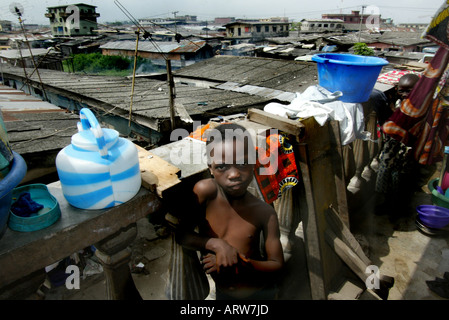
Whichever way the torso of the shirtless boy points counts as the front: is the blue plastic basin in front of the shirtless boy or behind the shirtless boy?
behind

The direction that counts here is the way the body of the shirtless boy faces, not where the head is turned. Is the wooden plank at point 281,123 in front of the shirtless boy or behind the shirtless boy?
behind

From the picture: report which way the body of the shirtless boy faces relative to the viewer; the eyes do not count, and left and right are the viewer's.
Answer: facing the viewer

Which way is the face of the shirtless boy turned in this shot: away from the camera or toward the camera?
toward the camera

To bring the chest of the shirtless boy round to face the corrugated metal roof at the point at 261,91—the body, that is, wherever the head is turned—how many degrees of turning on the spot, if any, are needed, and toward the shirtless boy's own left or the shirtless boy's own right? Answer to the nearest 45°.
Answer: approximately 180°

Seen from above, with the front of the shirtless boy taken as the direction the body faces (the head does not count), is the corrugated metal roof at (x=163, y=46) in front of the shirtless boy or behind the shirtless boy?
behind

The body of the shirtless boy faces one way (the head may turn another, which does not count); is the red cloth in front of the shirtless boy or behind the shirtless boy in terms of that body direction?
behind

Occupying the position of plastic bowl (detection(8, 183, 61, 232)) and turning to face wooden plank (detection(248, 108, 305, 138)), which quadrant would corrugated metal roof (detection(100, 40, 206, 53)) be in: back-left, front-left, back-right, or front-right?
front-left

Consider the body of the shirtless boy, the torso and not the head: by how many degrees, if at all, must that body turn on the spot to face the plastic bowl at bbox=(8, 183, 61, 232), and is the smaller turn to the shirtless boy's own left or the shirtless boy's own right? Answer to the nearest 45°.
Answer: approximately 45° to the shirtless boy's own right

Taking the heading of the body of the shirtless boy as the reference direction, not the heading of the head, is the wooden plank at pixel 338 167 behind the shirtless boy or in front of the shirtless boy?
behind

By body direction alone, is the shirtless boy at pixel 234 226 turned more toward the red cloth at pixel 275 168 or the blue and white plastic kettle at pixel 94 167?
the blue and white plastic kettle
